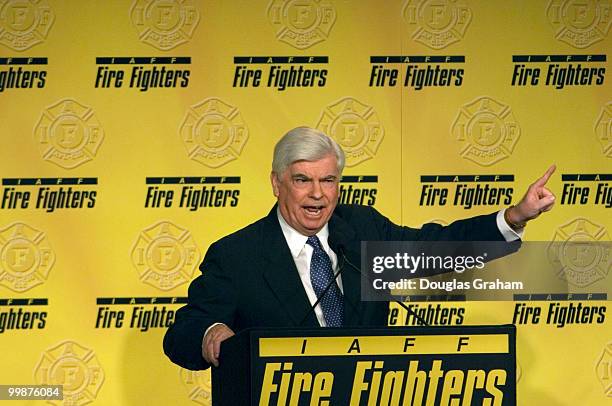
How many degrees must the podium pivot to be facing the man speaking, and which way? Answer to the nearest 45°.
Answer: approximately 135° to its right

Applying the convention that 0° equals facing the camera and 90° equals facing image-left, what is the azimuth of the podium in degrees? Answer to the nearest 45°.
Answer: approximately 0°
